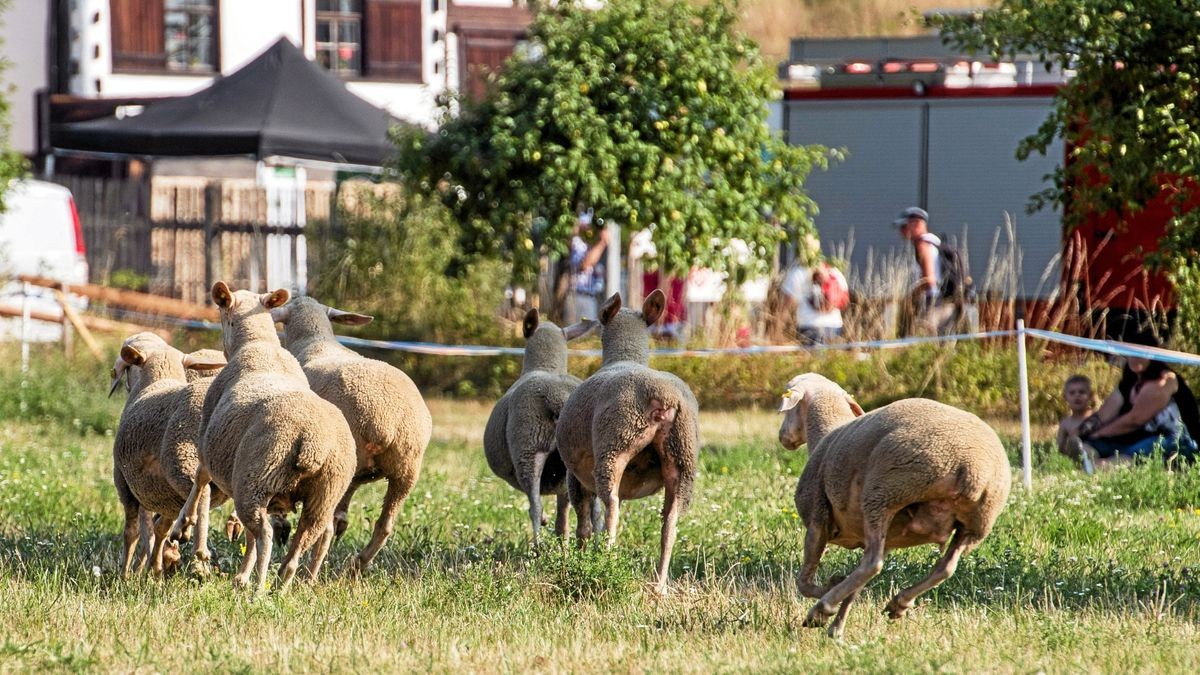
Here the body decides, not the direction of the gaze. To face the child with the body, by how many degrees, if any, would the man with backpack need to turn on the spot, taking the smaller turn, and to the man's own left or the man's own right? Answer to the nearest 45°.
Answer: approximately 90° to the man's own left

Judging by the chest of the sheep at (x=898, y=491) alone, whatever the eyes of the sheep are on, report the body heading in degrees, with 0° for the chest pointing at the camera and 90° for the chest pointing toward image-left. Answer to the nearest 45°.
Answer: approximately 135°

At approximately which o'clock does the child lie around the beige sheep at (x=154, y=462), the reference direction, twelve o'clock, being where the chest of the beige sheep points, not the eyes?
The child is roughly at 2 o'clock from the beige sheep.

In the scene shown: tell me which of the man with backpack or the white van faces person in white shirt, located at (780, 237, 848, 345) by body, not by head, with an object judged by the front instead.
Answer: the man with backpack

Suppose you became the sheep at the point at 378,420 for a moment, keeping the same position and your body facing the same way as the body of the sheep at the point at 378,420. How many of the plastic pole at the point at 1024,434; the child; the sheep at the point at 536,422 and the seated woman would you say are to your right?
4

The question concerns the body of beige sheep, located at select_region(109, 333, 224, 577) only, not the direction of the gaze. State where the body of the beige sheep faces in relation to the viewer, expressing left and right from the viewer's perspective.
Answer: facing away from the viewer

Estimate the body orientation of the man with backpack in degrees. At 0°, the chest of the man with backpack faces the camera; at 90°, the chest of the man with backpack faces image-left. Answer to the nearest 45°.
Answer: approximately 90°
